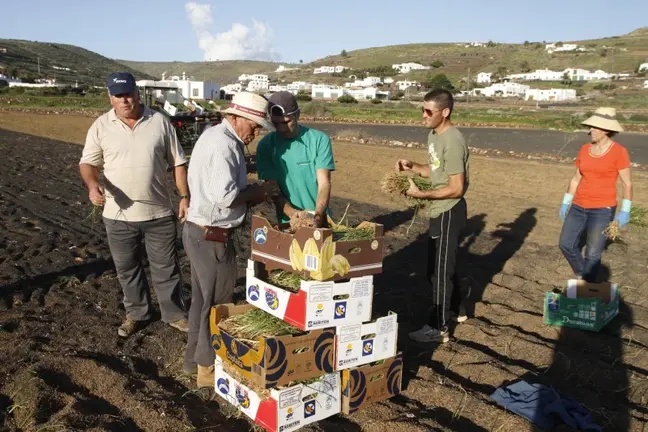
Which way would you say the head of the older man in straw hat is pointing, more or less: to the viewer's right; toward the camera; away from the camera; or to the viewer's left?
to the viewer's right

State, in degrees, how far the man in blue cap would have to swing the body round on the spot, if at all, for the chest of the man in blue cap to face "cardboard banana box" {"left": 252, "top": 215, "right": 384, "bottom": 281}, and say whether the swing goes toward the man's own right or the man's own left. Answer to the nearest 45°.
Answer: approximately 45° to the man's own left

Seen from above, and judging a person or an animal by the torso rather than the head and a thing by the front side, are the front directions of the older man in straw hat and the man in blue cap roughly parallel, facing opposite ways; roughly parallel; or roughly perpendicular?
roughly perpendicular

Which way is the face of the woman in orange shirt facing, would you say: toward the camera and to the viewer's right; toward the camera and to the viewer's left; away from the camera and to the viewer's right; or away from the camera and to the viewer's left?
toward the camera and to the viewer's left

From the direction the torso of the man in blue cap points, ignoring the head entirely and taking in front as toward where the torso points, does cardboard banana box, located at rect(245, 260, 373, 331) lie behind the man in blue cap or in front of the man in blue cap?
in front

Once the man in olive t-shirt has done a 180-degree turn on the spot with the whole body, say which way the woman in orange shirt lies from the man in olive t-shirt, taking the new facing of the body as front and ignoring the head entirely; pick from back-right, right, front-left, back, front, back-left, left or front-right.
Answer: front-left

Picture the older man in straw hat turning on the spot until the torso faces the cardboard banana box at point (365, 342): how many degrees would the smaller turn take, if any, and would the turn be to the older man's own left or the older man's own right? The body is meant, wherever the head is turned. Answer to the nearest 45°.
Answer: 0° — they already face it

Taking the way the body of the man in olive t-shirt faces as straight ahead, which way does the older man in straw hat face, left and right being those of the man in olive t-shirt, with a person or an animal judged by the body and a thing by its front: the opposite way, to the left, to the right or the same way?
the opposite way

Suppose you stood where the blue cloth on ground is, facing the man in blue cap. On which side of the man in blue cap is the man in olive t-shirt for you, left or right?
right

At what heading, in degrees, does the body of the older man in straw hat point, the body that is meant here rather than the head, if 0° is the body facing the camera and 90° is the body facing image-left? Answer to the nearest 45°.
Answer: approximately 270°

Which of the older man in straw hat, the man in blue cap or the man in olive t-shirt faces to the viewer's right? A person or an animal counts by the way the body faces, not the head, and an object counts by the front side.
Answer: the older man in straw hat

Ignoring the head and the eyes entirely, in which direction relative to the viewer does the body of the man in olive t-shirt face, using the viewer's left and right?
facing to the left of the viewer

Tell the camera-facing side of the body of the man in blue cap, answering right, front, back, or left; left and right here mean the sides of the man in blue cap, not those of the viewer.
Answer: front

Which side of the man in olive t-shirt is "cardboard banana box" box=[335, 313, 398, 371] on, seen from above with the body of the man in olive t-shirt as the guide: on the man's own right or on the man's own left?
on the man's own left
